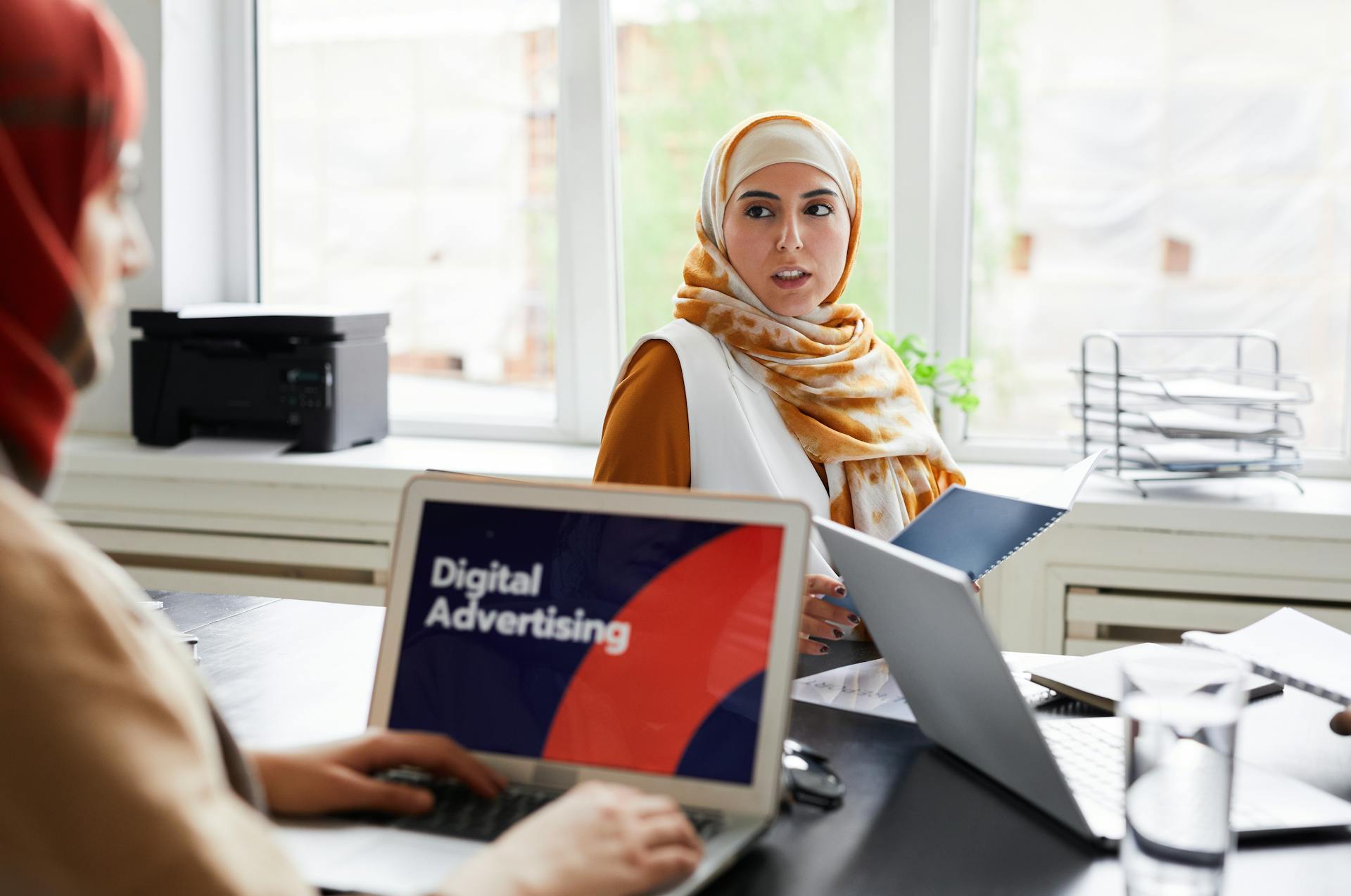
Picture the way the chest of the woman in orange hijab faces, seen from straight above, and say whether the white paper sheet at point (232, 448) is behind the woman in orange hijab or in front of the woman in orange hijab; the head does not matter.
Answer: behind

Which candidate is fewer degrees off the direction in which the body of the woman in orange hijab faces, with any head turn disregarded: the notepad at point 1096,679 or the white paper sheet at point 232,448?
the notepad

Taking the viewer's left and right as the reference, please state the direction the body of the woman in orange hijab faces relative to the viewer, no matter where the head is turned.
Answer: facing the viewer and to the right of the viewer

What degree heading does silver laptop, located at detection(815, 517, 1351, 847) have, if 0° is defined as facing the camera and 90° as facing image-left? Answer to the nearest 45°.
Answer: approximately 225°

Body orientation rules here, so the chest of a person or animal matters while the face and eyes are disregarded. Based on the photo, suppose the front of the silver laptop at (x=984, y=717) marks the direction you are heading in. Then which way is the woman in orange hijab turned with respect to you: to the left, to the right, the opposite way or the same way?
to the right

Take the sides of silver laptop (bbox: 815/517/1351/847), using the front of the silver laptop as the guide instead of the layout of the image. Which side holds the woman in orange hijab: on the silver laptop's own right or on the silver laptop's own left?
on the silver laptop's own left

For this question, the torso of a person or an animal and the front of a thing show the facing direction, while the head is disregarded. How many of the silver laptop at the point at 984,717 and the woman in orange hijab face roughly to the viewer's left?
0

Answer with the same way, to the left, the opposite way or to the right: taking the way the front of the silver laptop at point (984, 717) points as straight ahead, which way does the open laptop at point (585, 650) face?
the opposite way

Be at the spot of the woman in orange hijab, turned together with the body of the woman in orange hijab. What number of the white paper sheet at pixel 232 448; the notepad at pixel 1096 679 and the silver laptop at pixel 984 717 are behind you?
1

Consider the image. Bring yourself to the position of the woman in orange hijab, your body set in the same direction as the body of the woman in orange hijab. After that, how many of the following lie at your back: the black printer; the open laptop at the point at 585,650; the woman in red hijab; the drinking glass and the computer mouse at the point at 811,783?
1

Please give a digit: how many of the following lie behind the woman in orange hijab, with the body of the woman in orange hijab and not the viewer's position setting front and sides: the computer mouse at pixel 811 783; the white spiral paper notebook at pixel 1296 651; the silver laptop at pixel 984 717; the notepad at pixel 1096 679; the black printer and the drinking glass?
1

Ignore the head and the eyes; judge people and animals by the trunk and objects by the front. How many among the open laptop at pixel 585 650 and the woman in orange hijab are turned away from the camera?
0
